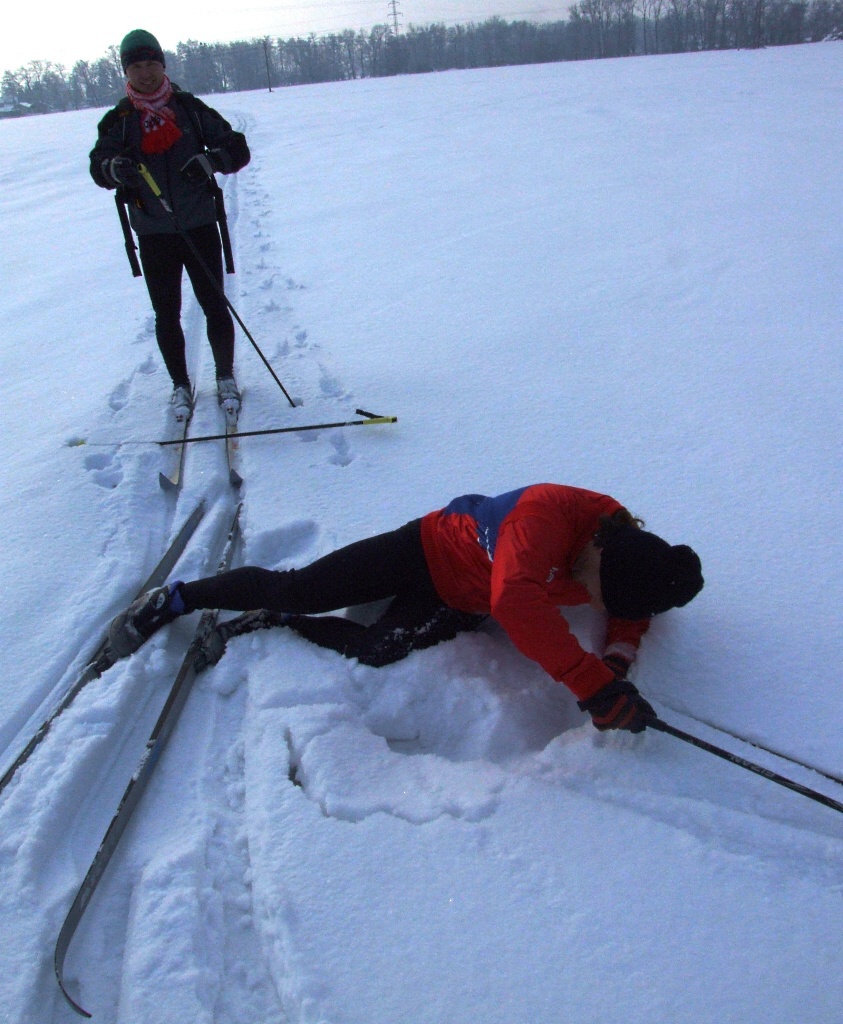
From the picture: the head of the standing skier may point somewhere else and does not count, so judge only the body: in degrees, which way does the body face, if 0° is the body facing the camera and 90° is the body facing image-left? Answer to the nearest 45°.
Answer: approximately 0°
